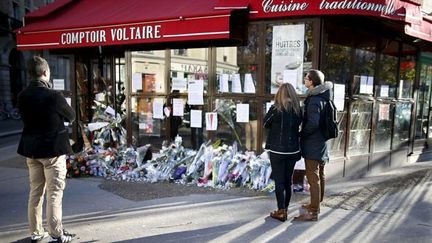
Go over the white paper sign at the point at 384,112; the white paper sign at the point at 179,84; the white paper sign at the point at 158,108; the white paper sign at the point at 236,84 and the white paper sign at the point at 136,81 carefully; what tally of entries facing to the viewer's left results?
0

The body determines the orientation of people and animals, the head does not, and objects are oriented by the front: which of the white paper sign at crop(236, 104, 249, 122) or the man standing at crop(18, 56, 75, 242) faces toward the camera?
the white paper sign

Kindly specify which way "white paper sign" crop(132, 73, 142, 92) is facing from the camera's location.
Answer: facing the viewer

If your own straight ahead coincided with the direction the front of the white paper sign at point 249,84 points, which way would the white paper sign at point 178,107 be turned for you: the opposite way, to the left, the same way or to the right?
the same way

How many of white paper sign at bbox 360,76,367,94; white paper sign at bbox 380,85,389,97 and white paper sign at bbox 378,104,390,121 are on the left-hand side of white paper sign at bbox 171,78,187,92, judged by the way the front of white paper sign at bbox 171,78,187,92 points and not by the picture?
3

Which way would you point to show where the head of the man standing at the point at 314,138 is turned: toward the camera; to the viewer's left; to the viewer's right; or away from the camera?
to the viewer's left

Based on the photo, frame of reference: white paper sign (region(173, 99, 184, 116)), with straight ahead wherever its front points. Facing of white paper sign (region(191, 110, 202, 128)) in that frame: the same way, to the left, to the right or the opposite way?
the same way

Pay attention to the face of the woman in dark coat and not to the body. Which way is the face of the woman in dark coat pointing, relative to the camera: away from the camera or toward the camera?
away from the camera

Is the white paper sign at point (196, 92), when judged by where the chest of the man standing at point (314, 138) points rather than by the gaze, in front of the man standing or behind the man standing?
in front

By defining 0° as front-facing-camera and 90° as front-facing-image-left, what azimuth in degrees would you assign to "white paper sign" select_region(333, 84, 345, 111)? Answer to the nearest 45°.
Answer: approximately 0°

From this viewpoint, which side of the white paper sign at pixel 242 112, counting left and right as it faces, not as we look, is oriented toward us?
front

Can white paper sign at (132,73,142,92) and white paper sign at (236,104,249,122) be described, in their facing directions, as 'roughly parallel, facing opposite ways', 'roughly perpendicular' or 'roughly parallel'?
roughly parallel

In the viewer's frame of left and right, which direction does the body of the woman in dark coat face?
facing away from the viewer and to the left of the viewer

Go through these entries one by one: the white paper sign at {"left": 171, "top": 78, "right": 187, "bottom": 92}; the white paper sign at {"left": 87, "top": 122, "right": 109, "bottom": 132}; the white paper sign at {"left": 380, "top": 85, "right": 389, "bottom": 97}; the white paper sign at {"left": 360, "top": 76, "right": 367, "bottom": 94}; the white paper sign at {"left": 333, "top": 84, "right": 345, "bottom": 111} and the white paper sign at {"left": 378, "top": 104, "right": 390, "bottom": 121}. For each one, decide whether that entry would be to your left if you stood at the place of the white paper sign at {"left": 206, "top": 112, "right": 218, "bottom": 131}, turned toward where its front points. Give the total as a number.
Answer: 4

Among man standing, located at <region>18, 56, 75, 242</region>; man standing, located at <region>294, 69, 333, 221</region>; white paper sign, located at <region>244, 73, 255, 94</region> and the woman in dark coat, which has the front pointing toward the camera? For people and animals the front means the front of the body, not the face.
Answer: the white paper sign

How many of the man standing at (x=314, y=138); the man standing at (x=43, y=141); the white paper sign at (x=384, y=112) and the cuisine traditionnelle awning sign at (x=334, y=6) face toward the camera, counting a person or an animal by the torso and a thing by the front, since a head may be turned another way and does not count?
2

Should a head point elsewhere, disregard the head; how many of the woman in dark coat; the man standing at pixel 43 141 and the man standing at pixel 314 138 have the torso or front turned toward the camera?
0

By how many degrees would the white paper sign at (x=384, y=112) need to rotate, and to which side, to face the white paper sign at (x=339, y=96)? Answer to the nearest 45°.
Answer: approximately 45° to its right

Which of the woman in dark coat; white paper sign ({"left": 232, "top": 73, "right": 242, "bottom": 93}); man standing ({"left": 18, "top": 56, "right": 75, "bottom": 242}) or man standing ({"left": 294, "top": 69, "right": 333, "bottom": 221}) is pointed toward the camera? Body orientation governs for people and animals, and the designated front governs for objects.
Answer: the white paper sign
